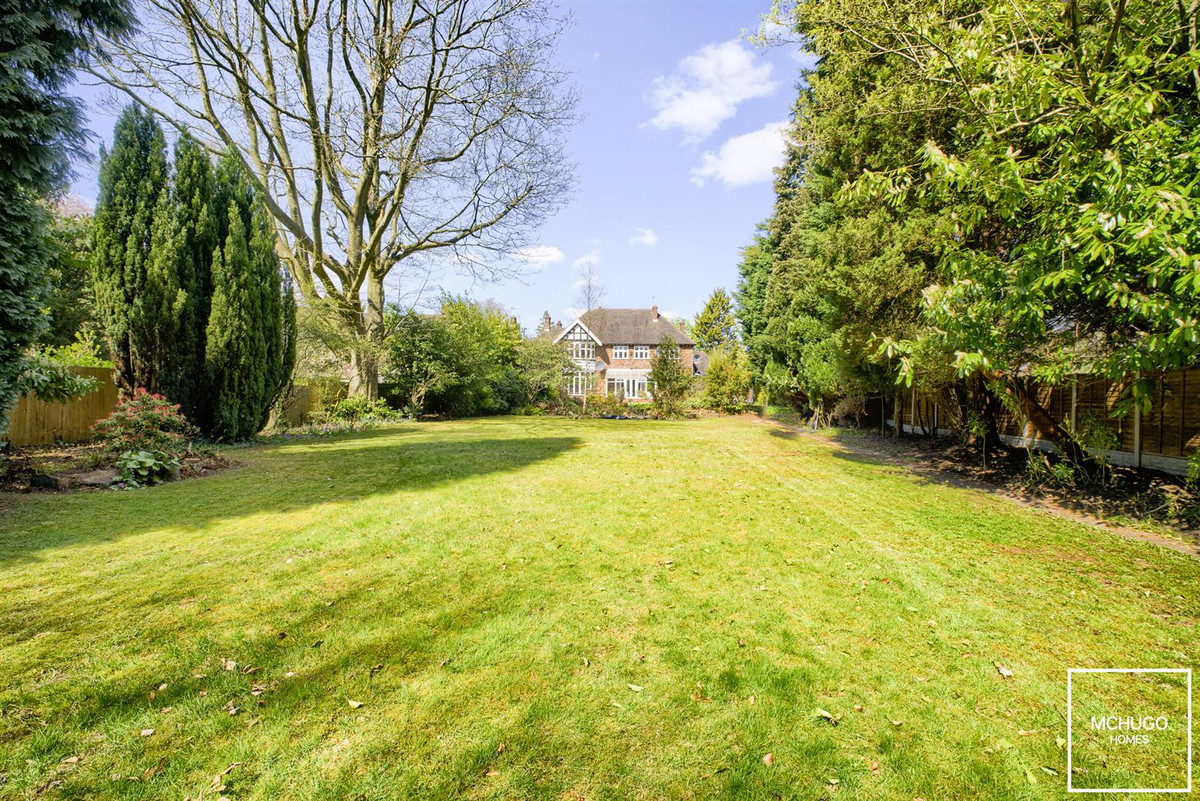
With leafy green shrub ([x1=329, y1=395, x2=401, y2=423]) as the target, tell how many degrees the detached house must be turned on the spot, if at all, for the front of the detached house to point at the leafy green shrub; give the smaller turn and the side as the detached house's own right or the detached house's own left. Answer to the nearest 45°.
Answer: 0° — it already faces it

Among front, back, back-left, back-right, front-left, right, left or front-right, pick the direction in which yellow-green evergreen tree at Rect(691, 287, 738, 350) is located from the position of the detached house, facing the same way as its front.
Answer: back-left

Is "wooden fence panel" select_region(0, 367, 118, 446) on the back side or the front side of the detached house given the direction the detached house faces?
on the front side

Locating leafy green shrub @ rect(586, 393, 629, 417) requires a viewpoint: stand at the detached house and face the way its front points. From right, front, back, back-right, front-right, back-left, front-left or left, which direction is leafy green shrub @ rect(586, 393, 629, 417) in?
front

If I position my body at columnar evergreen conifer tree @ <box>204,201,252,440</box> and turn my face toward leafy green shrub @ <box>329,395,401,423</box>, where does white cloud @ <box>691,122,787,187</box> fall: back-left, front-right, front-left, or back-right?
front-right

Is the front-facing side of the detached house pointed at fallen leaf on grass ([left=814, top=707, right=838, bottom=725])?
yes

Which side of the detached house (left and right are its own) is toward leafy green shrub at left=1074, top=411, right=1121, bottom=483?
front

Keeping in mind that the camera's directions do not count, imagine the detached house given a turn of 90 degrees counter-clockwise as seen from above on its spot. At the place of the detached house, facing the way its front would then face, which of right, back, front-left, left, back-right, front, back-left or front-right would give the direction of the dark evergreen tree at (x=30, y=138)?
right

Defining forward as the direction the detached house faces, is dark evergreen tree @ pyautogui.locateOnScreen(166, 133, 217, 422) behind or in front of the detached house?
in front
